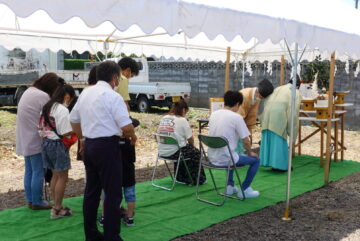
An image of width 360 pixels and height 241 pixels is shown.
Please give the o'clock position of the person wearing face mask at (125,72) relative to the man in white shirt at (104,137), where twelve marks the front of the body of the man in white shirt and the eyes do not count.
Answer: The person wearing face mask is roughly at 11 o'clock from the man in white shirt.

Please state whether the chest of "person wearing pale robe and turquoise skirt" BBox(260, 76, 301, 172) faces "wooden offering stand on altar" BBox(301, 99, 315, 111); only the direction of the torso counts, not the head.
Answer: yes

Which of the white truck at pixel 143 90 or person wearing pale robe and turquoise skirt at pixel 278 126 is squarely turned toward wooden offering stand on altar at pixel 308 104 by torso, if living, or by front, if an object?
the person wearing pale robe and turquoise skirt

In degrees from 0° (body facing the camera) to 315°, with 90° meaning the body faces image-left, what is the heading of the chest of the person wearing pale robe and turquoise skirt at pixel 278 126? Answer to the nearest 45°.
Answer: approximately 225°

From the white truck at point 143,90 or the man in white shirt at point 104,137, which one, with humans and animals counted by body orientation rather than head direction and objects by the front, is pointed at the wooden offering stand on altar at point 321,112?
the man in white shirt

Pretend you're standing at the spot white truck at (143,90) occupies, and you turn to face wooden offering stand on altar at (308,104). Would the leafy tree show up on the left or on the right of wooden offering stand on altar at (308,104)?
left

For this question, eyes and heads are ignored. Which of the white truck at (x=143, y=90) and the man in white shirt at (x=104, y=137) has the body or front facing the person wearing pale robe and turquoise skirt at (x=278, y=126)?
the man in white shirt

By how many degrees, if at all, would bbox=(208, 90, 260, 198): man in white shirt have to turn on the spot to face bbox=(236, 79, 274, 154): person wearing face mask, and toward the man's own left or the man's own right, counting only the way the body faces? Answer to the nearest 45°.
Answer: approximately 45° to the man's own left

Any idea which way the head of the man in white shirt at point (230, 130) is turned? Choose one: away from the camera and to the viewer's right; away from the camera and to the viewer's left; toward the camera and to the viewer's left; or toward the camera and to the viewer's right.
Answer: away from the camera and to the viewer's right

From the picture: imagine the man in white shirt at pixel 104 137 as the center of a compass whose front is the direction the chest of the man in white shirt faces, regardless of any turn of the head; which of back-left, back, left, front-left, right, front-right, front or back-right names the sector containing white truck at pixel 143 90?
front-left

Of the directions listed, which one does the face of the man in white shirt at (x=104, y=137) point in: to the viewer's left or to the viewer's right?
to the viewer's right
